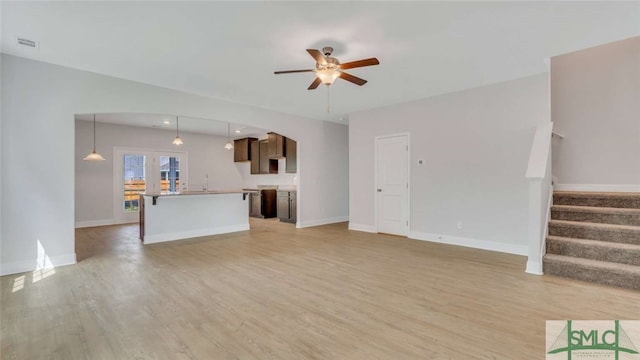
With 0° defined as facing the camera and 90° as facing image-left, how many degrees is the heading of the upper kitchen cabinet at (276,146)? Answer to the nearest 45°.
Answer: approximately 45°

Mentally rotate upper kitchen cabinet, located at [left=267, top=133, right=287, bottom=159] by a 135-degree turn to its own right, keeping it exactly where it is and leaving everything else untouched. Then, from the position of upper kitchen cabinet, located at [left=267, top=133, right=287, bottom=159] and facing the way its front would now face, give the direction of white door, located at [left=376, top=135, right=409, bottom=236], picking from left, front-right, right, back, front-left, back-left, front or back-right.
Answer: back-right

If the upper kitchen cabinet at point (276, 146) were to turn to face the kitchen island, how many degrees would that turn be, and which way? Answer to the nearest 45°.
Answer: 0° — it already faces it

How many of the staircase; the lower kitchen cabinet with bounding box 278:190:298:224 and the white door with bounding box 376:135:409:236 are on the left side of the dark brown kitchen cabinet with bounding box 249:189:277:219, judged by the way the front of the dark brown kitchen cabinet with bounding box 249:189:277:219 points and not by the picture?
3

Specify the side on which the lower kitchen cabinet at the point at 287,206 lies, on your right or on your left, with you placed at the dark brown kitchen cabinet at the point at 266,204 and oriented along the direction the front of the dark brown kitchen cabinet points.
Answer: on your left

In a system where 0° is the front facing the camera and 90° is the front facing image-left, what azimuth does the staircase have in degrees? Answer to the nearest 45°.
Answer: approximately 45°

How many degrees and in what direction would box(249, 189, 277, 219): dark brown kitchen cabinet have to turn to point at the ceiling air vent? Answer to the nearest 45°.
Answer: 0° — it already faces it
